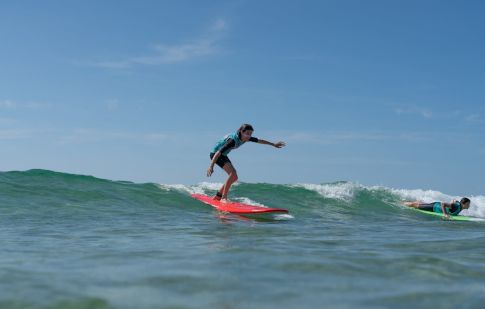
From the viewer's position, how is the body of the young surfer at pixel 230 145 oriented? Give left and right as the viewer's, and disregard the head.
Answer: facing the viewer and to the right of the viewer
